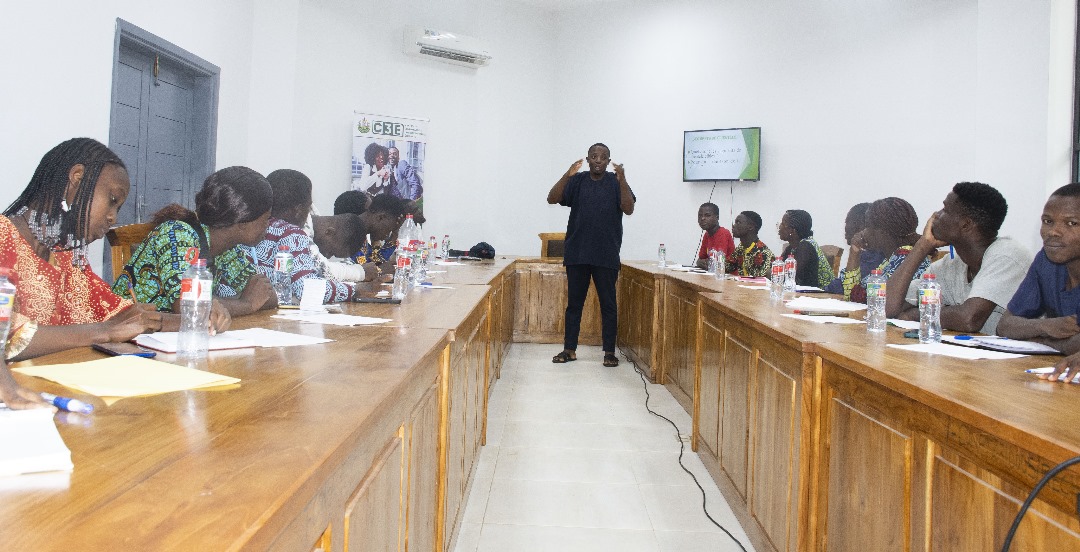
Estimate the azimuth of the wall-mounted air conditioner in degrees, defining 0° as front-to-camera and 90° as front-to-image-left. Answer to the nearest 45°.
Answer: approximately 315°

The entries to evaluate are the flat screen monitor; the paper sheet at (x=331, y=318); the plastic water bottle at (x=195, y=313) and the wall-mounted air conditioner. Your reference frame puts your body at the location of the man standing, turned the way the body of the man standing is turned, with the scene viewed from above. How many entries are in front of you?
2

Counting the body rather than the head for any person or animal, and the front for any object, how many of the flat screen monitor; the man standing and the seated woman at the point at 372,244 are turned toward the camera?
2

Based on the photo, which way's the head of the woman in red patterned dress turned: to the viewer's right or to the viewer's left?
to the viewer's right

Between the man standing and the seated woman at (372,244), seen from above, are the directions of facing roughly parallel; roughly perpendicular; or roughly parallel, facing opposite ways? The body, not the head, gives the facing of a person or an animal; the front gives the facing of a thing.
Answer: roughly perpendicular

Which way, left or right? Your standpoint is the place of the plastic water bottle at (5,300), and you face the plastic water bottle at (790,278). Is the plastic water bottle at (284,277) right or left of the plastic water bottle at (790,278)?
left

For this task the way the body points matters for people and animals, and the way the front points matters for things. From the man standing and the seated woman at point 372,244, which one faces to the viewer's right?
the seated woman

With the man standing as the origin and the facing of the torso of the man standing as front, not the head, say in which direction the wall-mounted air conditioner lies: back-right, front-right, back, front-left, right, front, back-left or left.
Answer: back-right

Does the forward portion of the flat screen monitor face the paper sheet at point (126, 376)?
yes

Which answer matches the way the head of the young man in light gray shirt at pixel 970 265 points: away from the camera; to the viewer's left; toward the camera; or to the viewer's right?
to the viewer's left

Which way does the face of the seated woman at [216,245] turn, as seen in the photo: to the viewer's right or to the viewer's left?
to the viewer's right

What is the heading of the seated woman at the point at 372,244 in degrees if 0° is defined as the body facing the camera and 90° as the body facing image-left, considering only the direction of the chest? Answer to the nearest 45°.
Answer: approximately 270°

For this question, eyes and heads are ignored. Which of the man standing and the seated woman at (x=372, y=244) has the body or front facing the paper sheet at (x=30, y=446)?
the man standing
